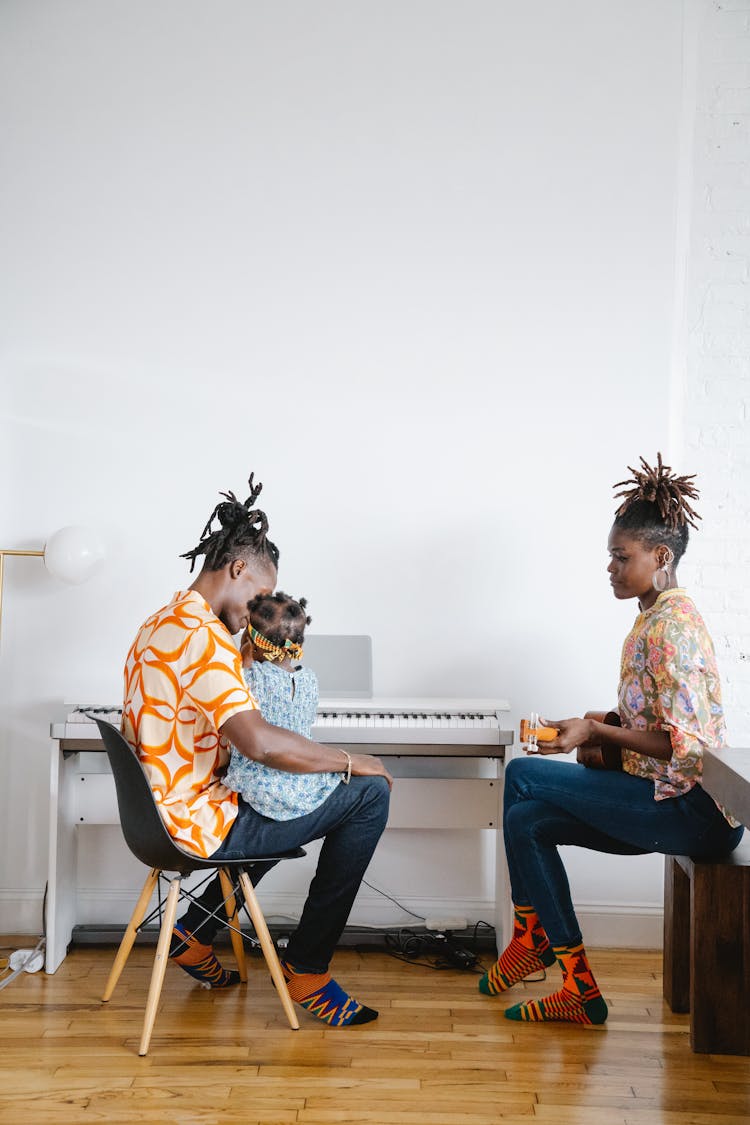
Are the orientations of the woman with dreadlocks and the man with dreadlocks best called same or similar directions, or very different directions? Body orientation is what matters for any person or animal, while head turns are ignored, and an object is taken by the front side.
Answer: very different directions

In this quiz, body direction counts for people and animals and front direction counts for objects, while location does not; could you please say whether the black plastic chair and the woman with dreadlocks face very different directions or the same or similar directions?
very different directions

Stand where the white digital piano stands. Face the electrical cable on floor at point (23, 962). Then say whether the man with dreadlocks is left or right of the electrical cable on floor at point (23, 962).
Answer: left

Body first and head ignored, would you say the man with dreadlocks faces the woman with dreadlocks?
yes

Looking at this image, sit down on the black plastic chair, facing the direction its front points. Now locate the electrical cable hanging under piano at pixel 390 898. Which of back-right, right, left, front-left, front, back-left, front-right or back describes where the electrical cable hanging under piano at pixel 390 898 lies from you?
front-left

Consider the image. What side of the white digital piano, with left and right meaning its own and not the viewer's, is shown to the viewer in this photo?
front

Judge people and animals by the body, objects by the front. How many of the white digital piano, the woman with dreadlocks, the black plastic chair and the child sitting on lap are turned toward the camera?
1

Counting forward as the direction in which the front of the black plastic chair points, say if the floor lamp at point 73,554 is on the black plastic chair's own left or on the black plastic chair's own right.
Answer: on the black plastic chair's own left

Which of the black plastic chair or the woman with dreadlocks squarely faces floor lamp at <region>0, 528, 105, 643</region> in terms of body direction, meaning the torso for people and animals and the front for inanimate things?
the woman with dreadlocks

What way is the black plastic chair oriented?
to the viewer's right

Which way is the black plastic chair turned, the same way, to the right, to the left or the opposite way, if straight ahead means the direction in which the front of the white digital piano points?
to the left

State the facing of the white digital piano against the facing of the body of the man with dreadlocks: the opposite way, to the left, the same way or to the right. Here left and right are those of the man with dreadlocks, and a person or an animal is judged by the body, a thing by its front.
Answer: to the right

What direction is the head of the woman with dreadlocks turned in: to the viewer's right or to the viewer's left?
to the viewer's left

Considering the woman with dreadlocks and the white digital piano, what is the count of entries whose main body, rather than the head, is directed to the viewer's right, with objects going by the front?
0

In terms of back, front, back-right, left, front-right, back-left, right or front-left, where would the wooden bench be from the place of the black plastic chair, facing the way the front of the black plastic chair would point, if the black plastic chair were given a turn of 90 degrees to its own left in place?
right

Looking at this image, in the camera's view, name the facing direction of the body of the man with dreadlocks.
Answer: to the viewer's right
